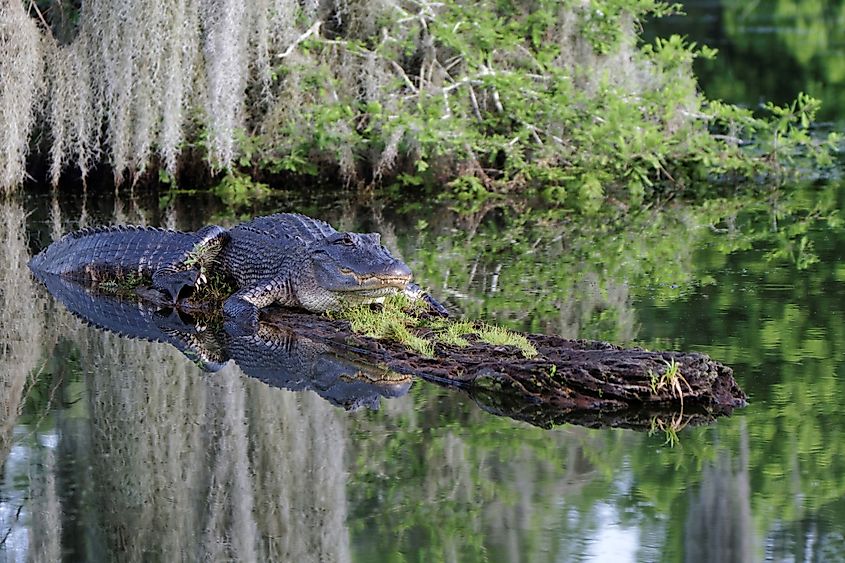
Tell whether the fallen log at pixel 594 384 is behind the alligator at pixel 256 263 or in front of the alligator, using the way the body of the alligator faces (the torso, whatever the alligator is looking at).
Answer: in front

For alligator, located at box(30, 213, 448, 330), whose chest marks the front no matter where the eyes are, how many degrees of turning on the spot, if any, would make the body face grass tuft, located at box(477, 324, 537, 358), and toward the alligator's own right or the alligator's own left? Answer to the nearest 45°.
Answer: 0° — it already faces it

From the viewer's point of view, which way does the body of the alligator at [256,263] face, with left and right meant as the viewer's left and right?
facing the viewer and to the right of the viewer
